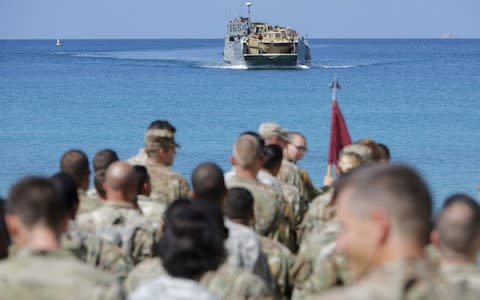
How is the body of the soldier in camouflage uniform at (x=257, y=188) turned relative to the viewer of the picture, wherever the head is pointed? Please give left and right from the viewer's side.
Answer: facing away from the viewer

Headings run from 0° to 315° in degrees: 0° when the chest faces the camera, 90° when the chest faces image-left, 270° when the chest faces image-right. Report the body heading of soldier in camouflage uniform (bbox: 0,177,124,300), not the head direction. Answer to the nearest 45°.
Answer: approximately 180°

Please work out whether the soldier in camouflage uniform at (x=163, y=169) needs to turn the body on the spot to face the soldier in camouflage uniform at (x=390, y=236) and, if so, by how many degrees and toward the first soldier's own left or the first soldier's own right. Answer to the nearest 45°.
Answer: approximately 135° to the first soldier's own right

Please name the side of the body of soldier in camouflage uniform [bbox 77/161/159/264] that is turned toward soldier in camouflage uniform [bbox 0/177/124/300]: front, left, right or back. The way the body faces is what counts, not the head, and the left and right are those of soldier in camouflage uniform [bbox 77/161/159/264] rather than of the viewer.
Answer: back

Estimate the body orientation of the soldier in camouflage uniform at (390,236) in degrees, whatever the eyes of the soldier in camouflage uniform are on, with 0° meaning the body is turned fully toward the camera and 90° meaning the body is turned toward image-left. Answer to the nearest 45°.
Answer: approximately 135°

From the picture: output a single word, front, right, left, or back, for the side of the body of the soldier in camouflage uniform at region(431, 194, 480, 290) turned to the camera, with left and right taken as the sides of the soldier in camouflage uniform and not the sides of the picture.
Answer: back

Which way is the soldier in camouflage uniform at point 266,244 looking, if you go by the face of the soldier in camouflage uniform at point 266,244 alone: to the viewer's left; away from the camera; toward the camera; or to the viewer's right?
away from the camera

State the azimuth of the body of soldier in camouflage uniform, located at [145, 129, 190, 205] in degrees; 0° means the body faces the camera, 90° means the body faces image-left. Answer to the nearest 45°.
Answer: approximately 225°

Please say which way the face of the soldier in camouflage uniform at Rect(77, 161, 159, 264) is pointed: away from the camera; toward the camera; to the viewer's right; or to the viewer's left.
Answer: away from the camera

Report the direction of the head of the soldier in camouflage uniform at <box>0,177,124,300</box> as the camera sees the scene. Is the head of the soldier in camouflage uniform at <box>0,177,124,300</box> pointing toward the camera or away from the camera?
away from the camera
